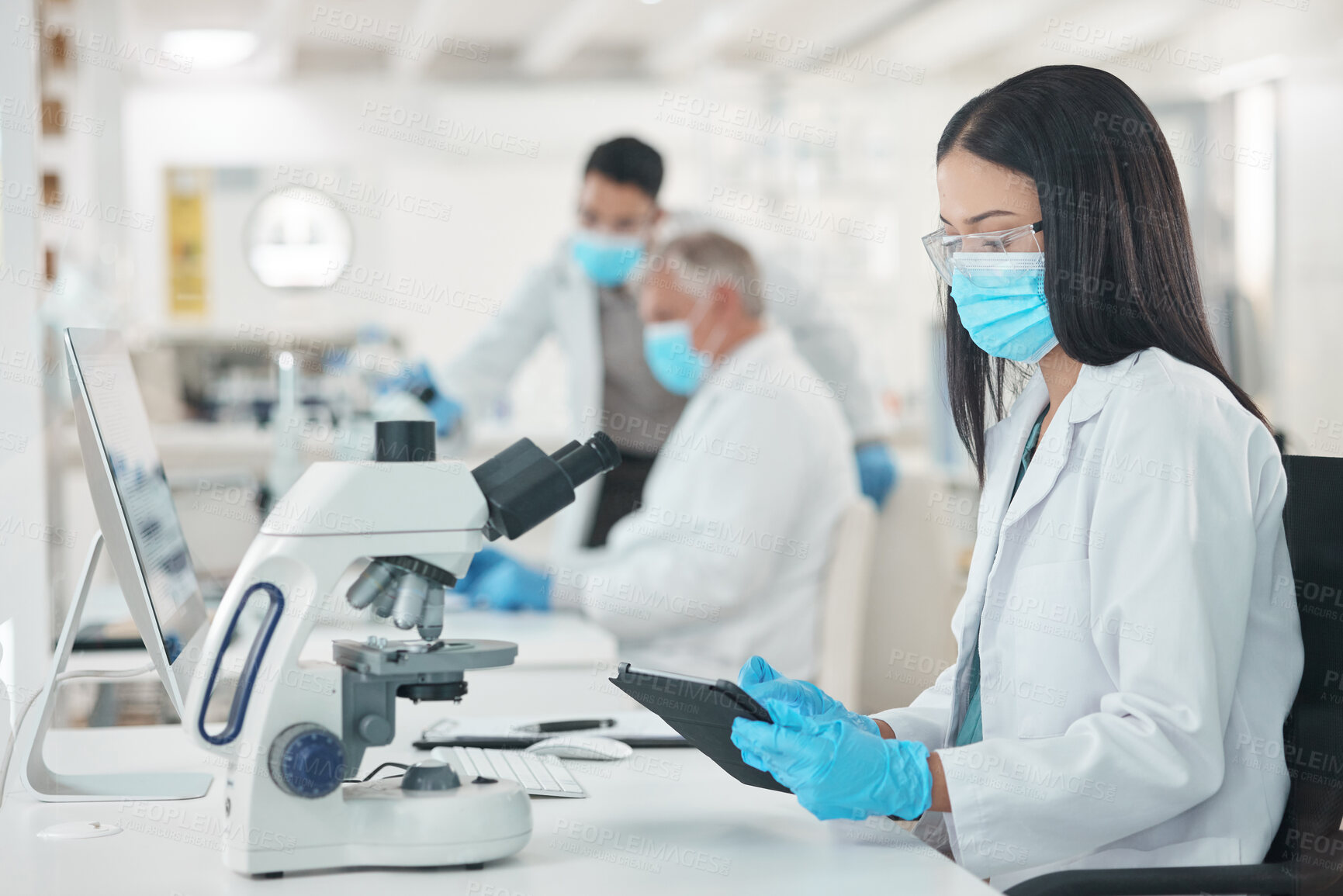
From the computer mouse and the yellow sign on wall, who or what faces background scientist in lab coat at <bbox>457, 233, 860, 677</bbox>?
the yellow sign on wall

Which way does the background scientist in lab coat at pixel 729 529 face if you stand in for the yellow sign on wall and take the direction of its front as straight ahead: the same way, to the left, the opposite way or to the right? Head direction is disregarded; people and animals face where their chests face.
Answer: to the right

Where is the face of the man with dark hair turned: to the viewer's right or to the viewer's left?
to the viewer's left

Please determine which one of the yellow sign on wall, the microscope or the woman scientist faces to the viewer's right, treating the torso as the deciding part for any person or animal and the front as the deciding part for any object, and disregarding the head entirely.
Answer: the microscope

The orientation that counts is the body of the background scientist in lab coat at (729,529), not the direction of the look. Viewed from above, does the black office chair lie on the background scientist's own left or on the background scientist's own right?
on the background scientist's own left

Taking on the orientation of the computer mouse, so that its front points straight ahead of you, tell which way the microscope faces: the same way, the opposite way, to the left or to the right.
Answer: the opposite way

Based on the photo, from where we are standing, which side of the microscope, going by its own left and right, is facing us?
right

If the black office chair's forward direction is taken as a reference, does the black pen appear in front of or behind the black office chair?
in front

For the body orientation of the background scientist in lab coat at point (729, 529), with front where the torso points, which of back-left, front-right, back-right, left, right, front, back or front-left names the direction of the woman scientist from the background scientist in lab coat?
left

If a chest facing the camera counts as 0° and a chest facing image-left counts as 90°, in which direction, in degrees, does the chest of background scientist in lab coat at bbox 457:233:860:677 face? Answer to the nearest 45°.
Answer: approximately 90°

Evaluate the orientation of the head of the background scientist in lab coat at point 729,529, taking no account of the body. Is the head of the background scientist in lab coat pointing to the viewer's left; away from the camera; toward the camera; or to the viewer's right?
to the viewer's left

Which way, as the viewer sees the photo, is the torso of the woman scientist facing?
to the viewer's left

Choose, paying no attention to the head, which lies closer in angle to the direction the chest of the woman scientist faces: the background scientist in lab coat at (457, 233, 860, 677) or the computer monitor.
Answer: the computer monitor

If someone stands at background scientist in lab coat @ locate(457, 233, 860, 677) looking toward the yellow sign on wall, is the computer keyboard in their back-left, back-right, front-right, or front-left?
back-left

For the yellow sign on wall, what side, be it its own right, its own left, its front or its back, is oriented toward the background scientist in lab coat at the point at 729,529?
front

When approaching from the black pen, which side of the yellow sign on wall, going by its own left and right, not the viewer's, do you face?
front
